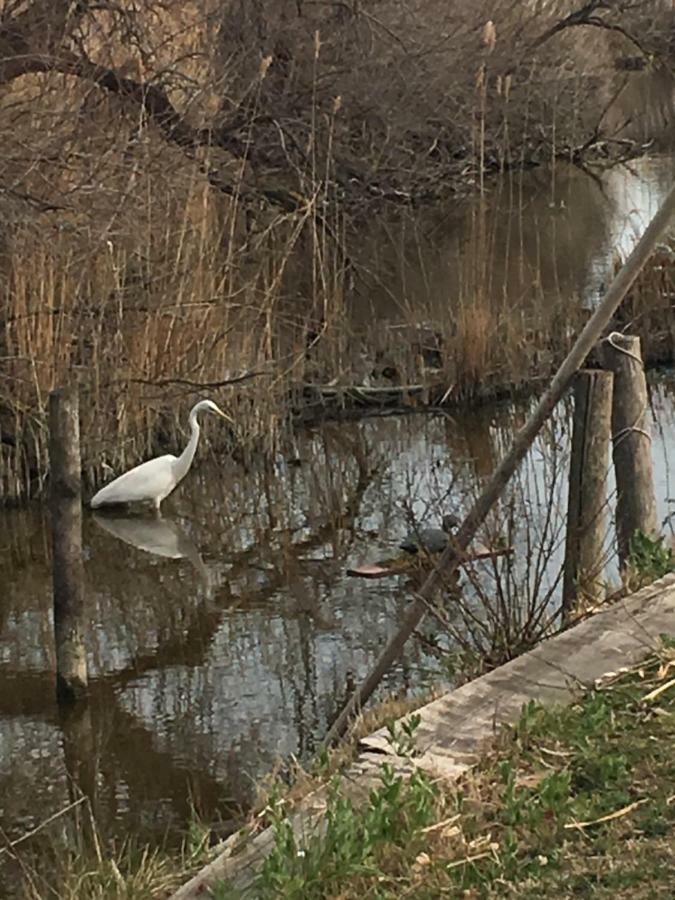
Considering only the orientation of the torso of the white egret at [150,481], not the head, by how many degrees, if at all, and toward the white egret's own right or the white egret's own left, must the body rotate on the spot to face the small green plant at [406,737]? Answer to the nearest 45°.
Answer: approximately 90° to the white egret's own right

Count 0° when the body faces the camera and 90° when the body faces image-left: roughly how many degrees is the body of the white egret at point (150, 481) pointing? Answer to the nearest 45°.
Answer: approximately 270°

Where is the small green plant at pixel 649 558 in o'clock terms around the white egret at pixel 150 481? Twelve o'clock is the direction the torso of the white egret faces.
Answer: The small green plant is roughly at 2 o'clock from the white egret.

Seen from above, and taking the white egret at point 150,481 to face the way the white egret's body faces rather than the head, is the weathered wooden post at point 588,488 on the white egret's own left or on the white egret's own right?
on the white egret's own right

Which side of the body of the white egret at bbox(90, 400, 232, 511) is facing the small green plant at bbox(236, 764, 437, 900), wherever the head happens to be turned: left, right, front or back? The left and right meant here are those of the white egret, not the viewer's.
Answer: right

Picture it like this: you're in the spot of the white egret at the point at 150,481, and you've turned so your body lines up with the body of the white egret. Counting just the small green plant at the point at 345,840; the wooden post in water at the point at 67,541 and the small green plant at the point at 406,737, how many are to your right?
3

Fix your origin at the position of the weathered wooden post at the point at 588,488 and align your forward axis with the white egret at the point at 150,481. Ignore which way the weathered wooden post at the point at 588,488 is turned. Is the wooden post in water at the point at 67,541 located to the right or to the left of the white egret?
left

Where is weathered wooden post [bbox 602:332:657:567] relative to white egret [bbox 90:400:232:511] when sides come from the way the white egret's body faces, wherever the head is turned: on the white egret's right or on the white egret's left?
on the white egret's right

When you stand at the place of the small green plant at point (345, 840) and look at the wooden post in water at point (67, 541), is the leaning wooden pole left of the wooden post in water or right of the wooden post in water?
right
